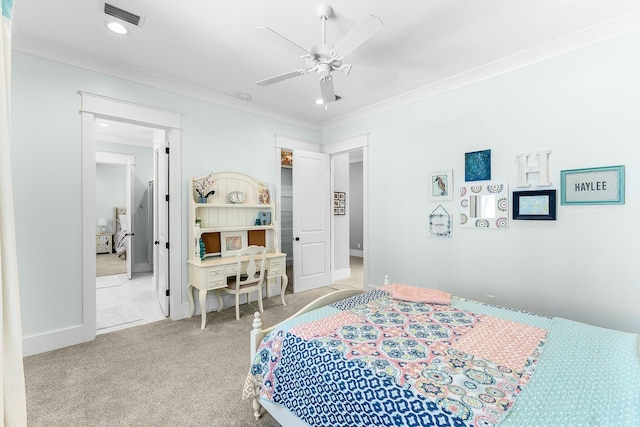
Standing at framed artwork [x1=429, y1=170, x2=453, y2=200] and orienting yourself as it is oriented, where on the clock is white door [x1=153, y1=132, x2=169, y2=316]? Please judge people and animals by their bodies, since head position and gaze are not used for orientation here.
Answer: The white door is roughly at 1 o'clock from the framed artwork.

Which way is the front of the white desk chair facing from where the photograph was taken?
facing away from the viewer and to the left of the viewer

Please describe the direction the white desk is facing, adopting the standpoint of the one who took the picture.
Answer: facing the viewer and to the right of the viewer

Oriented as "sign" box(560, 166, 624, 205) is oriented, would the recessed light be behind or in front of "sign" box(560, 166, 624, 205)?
in front

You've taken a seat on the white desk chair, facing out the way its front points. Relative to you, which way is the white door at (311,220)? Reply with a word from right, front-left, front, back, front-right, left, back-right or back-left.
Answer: right

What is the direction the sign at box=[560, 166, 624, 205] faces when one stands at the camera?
facing the viewer and to the left of the viewer

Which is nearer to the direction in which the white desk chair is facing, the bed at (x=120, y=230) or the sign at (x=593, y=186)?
the bed

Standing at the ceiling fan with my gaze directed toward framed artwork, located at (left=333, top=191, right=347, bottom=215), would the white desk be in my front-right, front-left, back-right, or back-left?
front-left

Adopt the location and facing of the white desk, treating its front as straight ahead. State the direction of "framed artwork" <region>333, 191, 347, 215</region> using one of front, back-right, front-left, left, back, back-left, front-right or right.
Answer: left
